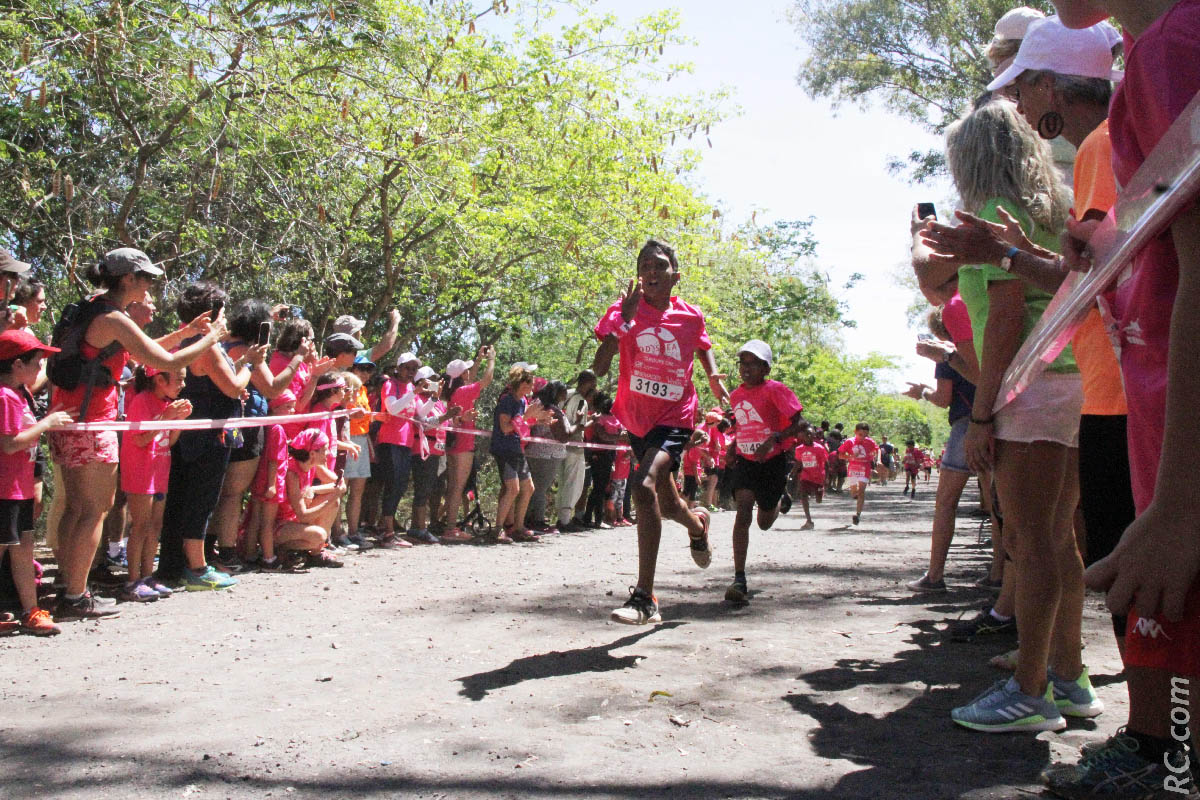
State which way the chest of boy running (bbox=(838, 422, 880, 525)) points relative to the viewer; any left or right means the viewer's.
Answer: facing the viewer

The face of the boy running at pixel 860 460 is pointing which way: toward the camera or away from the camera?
toward the camera

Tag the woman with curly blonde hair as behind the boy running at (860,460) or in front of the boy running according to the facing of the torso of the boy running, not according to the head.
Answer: in front

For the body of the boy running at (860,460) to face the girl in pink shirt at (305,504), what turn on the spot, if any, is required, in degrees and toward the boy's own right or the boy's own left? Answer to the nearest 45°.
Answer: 0° — they already face them

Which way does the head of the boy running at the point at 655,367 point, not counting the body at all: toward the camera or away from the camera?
toward the camera

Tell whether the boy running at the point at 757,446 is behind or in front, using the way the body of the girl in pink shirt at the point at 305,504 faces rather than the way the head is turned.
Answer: in front

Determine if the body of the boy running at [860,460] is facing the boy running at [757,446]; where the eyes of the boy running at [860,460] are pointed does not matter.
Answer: yes

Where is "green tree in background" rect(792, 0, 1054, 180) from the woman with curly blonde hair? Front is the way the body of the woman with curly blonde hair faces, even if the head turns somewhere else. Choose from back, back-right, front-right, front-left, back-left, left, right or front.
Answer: right

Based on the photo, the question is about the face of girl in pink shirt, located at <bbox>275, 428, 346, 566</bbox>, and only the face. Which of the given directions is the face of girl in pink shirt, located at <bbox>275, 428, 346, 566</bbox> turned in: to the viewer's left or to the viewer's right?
to the viewer's right

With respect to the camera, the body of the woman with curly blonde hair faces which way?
to the viewer's left

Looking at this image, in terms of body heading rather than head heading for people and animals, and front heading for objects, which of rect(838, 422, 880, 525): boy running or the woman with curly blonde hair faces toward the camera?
the boy running

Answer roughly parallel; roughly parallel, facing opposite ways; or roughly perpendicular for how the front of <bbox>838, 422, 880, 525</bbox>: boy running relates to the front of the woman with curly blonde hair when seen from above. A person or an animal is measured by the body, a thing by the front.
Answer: roughly perpendicular

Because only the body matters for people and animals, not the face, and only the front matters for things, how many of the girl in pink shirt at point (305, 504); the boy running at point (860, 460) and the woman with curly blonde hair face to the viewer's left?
1

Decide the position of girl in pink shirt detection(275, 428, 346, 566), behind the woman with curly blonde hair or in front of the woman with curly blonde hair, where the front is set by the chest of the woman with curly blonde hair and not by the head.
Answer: in front

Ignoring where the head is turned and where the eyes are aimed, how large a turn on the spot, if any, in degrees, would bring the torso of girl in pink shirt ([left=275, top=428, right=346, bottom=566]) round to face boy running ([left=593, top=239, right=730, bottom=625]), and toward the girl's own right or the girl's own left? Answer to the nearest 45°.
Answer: approximately 45° to the girl's own right

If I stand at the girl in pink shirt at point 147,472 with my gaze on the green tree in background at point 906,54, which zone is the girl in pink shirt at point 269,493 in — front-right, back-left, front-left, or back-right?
front-left

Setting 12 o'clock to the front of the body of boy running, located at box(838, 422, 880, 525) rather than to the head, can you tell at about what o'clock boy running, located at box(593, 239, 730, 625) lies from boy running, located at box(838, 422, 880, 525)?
boy running, located at box(593, 239, 730, 625) is roughly at 12 o'clock from boy running, located at box(838, 422, 880, 525).

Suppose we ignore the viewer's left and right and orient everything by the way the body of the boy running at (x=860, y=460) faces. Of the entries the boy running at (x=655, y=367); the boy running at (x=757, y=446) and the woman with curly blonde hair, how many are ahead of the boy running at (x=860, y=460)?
3

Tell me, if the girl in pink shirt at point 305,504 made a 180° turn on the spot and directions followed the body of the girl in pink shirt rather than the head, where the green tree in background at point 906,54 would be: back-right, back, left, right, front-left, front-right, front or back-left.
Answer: back-right

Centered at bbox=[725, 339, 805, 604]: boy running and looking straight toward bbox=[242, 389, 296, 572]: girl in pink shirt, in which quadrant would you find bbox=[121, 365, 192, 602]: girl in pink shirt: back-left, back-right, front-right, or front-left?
front-left

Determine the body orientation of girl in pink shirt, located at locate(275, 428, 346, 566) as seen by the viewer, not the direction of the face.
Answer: to the viewer's right

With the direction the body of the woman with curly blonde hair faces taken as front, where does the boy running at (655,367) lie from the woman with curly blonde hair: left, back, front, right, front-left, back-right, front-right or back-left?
front-right

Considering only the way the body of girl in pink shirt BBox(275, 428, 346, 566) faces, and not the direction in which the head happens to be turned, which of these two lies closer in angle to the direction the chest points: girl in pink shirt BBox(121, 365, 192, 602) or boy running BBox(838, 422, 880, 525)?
the boy running
